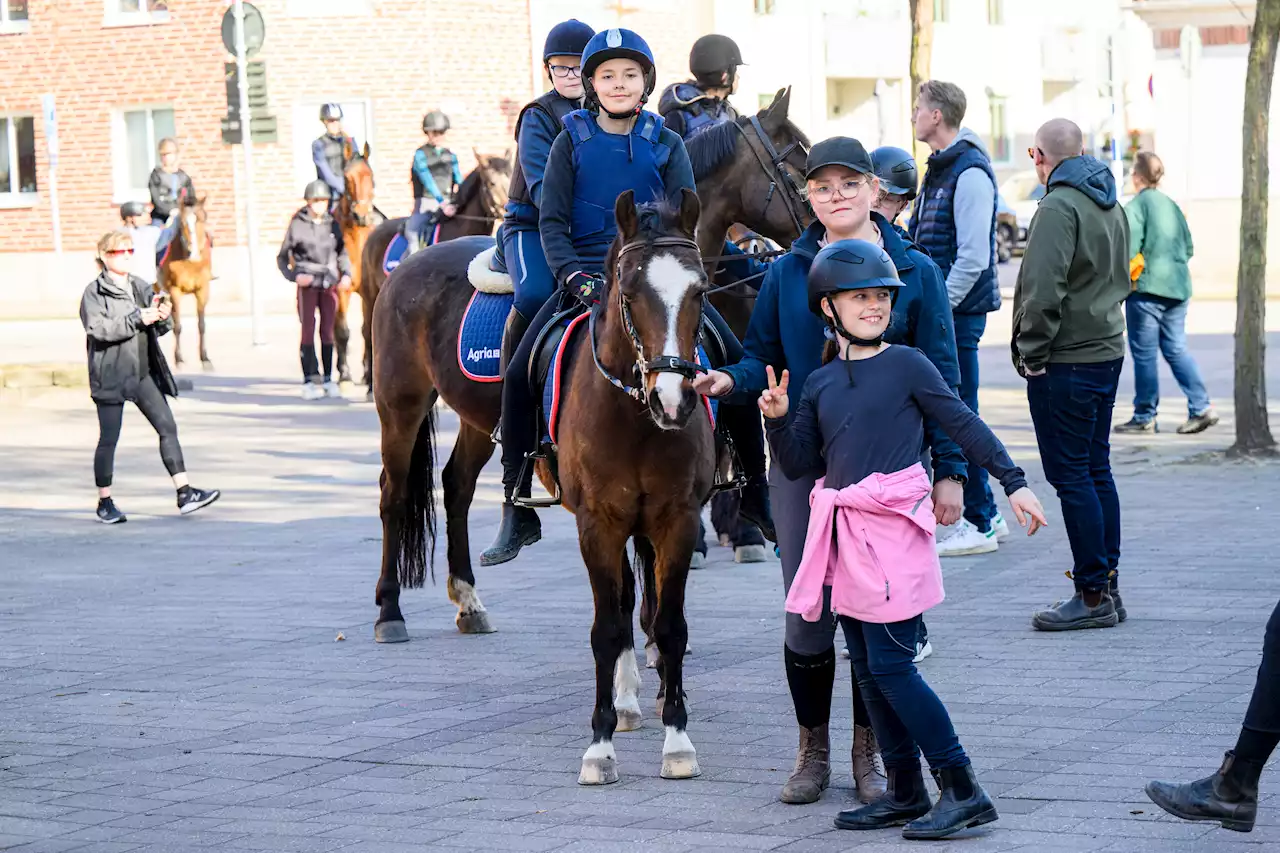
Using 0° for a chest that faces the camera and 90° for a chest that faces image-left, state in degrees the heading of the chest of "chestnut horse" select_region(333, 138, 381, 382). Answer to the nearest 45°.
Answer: approximately 0°

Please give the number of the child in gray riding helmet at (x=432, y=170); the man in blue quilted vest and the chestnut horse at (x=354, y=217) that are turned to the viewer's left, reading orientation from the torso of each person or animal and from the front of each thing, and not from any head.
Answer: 1

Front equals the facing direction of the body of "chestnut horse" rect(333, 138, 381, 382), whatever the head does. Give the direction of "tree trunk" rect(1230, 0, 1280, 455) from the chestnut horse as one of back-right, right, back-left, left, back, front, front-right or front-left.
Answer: front-left

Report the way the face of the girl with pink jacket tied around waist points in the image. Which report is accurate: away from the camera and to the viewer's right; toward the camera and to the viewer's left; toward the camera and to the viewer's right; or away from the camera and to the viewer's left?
toward the camera and to the viewer's right

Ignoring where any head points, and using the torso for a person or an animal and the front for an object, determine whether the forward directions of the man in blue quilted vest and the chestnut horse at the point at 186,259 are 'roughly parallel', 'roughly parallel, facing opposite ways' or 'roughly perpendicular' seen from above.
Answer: roughly perpendicular

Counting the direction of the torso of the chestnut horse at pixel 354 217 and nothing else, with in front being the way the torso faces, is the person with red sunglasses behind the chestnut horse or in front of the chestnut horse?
in front

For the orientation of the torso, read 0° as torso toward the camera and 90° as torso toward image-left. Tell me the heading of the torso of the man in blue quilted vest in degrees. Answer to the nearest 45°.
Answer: approximately 90°

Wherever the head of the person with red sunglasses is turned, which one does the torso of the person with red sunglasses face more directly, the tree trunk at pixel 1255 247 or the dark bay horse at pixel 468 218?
the tree trunk

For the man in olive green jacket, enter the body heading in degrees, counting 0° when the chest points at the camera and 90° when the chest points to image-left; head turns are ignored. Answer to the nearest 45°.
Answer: approximately 135°

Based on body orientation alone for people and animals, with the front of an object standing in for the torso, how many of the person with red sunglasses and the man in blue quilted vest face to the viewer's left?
1

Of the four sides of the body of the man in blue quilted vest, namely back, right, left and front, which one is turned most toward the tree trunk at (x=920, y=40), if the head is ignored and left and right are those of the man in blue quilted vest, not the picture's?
right

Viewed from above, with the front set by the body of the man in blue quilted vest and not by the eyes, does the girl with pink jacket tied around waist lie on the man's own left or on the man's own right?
on the man's own left

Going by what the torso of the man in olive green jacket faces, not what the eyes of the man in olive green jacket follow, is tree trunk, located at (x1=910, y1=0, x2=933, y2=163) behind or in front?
in front

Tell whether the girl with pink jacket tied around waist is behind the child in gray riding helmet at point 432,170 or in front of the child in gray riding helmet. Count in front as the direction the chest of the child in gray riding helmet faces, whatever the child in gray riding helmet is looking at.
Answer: in front
